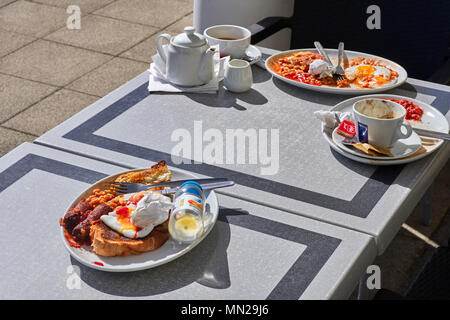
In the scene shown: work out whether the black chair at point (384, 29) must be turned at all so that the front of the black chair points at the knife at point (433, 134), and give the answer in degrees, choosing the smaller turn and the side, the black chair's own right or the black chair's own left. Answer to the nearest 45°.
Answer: approximately 45° to the black chair's own left

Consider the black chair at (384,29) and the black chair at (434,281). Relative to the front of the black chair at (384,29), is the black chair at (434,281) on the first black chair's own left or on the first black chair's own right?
on the first black chair's own left

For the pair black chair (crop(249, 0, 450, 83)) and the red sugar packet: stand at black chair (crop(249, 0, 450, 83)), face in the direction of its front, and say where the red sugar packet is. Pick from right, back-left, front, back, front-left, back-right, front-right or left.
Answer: front-left

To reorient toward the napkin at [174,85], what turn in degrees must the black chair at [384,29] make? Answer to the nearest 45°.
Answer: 0° — it already faces it

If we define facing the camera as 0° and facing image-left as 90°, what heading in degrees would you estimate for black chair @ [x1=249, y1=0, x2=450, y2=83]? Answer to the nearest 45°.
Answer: approximately 45°

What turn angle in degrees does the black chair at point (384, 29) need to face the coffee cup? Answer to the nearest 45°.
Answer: approximately 45° to its left

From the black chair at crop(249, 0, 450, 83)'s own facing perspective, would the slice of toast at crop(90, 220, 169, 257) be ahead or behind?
ahead

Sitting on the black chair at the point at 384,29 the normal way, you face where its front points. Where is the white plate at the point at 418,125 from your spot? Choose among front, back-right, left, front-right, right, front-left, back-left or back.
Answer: front-left

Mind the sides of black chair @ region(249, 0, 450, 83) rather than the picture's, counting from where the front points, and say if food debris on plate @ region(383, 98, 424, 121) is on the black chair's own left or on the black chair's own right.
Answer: on the black chair's own left

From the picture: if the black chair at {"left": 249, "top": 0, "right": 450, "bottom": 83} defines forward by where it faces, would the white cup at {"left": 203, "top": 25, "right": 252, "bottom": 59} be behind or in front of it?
in front
